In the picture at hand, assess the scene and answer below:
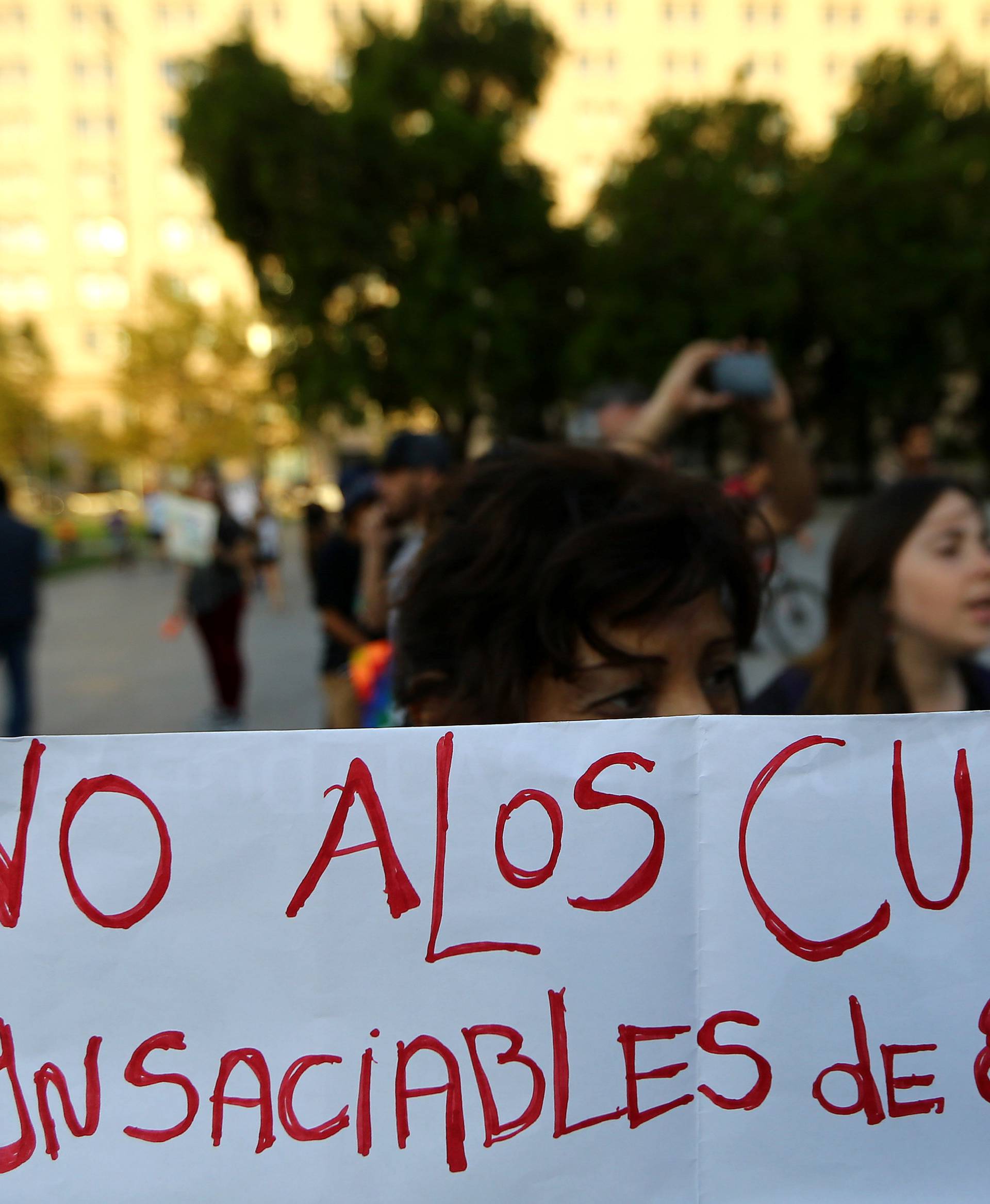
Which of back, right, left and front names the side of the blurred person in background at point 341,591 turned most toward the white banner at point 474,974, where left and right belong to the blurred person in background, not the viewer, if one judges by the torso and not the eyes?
right

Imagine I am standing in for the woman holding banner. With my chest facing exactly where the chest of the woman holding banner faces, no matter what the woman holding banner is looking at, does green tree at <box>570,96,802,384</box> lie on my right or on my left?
on my left

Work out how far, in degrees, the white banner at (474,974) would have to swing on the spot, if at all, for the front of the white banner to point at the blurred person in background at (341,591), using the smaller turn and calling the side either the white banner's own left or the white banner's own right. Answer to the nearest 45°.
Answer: approximately 180°

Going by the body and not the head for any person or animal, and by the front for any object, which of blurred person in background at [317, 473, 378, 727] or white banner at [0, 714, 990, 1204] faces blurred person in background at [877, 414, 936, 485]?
blurred person in background at [317, 473, 378, 727]

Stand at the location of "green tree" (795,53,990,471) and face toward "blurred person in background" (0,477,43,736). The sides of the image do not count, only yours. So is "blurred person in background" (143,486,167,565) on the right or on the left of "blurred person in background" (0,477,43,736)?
right

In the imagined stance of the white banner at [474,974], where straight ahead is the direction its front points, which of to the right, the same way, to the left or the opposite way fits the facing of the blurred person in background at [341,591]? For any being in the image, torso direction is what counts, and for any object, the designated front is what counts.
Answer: to the left

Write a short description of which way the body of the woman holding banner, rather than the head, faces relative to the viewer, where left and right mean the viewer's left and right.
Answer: facing the viewer and to the right of the viewer

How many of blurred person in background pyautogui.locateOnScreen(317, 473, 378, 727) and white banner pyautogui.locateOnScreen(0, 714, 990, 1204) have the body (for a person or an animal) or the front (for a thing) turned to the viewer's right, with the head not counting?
1

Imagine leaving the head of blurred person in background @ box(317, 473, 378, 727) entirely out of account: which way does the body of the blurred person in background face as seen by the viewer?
to the viewer's right

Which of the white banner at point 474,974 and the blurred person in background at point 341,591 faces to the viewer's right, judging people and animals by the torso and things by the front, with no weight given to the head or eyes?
the blurred person in background

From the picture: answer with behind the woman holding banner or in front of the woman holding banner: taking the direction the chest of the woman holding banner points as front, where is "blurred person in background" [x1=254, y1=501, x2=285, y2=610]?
behind
